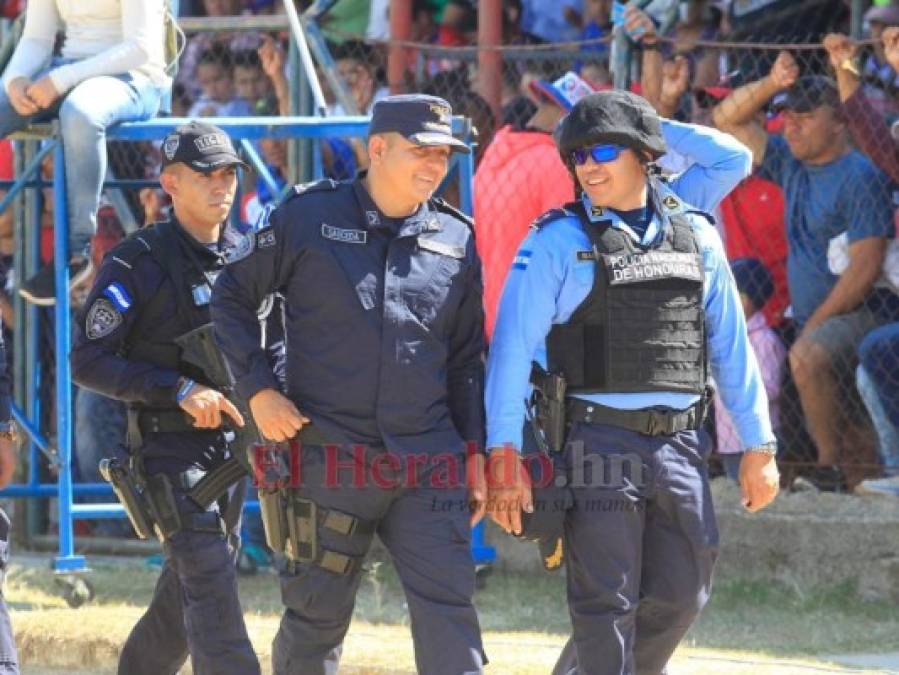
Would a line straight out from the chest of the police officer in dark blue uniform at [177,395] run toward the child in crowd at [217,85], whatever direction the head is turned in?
no

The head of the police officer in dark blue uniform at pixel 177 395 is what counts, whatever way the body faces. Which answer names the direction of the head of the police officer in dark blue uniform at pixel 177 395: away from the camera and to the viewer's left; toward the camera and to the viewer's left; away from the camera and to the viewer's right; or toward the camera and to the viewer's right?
toward the camera and to the viewer's right

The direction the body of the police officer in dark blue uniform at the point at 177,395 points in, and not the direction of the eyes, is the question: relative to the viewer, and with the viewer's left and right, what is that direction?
facing the viewer and to the right of the viewer

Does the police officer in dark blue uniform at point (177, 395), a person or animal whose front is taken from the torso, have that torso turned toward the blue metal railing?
no

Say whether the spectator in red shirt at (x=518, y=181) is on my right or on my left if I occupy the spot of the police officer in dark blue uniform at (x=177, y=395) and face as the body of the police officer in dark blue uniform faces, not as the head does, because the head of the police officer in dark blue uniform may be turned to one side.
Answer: on my left

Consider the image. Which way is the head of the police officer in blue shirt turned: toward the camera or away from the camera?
toward the camera

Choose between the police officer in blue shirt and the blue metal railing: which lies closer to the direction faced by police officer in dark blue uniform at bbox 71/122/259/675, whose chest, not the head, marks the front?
the police officer in blue shirt

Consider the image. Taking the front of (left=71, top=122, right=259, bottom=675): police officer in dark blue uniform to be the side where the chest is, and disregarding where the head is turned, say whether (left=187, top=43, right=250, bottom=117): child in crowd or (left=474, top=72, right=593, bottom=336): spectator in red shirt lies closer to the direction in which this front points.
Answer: the spectator in red shirt

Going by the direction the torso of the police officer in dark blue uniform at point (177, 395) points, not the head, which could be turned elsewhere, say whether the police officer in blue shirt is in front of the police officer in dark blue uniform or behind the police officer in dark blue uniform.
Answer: in front

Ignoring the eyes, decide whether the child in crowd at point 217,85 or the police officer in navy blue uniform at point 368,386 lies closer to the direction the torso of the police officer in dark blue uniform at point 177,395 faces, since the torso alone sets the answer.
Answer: the police officer in navy blue uniform

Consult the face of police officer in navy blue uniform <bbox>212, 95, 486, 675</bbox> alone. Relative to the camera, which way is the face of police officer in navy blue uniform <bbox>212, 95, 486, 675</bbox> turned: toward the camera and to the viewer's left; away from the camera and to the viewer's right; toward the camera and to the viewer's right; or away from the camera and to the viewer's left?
toward the camera and to the viewer's right

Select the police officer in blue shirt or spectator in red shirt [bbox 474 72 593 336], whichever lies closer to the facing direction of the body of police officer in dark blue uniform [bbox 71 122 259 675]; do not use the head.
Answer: the police officer in blue shirt

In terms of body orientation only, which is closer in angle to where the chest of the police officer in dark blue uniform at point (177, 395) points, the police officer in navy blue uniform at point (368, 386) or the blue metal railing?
the police officer in navy blue uniform

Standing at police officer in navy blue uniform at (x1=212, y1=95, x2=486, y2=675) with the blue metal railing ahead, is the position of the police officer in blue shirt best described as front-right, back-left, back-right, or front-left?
back-right
